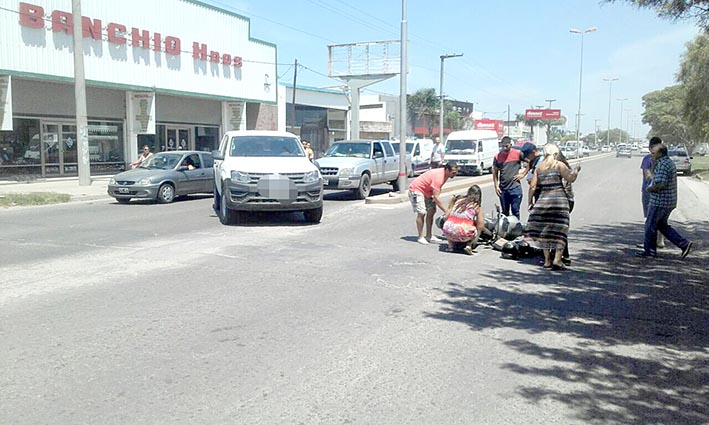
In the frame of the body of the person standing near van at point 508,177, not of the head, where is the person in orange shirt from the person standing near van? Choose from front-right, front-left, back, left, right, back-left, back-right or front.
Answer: front-right

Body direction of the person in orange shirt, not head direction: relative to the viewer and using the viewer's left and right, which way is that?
facing to the right of the viewer

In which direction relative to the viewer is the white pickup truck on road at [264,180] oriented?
toward the camera

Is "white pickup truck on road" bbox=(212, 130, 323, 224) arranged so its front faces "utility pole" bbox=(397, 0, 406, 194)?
no

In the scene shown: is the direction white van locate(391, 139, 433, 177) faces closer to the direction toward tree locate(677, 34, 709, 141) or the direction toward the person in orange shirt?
the person in orange shirt

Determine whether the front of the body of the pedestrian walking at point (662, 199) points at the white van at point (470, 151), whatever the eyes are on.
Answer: no

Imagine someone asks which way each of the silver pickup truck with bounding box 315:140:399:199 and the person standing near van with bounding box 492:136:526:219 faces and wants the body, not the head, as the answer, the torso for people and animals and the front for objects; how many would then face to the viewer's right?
0

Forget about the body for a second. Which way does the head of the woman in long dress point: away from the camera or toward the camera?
away from the camera

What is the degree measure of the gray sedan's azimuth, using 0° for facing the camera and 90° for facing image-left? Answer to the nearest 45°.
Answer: approximately 45°

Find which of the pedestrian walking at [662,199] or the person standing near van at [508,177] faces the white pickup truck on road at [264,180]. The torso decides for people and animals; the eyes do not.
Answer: the pedestrian walking

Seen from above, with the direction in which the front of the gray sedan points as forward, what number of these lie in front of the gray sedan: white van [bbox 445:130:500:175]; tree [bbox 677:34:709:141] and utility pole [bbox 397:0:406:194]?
0

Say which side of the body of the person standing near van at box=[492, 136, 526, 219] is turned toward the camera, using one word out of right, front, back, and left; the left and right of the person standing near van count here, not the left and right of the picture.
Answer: front

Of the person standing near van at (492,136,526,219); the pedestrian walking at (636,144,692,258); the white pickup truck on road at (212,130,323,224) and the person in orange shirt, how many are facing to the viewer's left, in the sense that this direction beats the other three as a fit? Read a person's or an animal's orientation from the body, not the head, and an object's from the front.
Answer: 1

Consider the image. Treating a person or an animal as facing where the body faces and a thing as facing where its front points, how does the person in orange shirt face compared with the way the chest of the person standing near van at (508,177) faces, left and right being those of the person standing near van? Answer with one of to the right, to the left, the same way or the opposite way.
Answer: to the left

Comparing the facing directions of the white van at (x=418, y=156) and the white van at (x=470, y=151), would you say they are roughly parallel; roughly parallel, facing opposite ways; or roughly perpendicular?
roughly parallel

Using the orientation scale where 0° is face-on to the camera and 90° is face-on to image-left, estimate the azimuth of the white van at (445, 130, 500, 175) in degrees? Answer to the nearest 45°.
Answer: approximately 45°

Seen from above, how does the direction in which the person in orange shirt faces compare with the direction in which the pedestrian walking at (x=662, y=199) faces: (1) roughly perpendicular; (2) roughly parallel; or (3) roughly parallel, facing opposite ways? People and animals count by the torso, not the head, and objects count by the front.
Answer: roughly parallel, facing opposite ways

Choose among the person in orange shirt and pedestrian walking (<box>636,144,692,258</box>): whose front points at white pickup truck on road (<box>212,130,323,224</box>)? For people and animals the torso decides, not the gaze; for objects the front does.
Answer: the pedestrian walking

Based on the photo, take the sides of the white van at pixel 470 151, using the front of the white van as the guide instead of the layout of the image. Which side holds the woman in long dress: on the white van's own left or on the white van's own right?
on the white van's own left

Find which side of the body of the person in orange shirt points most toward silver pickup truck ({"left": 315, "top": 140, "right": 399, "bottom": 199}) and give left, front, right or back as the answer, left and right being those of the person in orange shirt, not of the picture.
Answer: left

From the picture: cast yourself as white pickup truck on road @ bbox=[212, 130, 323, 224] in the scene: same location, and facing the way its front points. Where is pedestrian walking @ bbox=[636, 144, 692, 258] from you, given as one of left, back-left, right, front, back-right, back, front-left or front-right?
front-left
